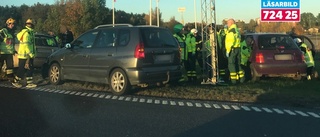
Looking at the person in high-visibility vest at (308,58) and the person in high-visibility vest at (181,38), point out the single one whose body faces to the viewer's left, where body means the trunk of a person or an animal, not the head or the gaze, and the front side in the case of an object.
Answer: the person in high-visibility vest at (308,58)

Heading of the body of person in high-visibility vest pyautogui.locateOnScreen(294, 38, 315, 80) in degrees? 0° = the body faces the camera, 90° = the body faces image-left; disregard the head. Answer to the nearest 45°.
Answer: approximately 90°

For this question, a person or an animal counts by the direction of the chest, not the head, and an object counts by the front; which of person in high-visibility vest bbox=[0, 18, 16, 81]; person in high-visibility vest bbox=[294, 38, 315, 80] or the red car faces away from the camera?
the red car

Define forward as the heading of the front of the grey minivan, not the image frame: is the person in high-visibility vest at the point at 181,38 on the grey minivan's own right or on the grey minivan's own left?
on the grey minivan's own right

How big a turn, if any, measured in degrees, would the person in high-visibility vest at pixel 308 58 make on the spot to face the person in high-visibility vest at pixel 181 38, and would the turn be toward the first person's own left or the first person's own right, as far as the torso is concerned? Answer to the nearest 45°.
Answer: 0° — they already face them

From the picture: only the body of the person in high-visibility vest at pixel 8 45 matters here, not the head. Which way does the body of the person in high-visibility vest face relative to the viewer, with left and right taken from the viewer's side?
facing the viewer and to the right of the viewer

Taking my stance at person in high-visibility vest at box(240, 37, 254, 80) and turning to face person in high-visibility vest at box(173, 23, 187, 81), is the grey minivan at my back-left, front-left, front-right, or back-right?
front-left

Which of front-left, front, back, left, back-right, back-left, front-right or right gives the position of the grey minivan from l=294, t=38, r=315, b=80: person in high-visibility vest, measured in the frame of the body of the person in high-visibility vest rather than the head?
front-left

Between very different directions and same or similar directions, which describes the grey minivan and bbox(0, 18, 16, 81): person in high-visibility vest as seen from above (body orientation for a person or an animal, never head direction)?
very different directions
